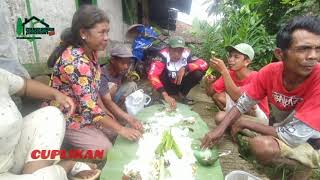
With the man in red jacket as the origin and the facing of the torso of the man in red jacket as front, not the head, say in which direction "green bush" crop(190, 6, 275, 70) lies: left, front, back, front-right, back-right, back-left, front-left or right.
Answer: back-left

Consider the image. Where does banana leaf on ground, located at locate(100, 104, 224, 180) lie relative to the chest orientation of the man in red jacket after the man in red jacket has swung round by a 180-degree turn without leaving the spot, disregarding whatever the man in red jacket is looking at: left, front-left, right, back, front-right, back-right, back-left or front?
back

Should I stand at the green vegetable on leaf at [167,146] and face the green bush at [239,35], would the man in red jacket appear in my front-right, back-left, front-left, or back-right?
front-left

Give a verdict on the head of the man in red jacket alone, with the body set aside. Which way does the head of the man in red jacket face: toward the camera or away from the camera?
toward the camera

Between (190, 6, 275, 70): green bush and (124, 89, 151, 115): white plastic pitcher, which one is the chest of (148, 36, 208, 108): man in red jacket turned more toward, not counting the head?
the white plastic pitcher

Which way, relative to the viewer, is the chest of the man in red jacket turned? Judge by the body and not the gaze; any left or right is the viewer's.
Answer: facing the viewer

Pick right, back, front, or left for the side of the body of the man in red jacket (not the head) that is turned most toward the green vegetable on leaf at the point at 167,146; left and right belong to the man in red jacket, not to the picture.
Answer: front

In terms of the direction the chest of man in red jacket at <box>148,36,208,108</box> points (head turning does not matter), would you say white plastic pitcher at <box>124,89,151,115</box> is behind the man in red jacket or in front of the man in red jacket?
in front

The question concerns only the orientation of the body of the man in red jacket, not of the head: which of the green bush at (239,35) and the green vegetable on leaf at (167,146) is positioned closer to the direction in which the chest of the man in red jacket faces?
the green vegetable on leaf
